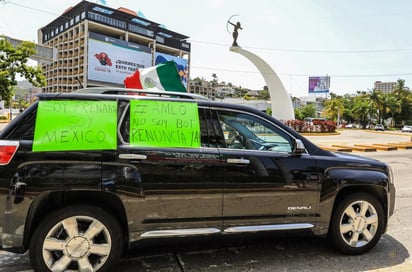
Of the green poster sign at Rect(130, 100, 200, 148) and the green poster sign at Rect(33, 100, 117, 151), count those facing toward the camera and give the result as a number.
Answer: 2

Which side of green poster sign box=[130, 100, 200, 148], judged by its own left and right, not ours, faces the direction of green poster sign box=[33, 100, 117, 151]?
right

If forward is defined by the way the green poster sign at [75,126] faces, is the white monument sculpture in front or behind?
behind

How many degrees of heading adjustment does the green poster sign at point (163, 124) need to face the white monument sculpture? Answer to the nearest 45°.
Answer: approximately 180°

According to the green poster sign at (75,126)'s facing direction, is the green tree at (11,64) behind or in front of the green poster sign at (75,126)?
behind

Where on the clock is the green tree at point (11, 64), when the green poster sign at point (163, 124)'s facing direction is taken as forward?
The green tree is roughly at 5 o'clock from the green poster sign.

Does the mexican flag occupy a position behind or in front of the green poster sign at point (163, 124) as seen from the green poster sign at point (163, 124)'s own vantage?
behind

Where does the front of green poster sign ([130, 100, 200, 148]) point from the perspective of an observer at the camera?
facing the viewer

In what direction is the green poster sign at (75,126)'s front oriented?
toward the camera

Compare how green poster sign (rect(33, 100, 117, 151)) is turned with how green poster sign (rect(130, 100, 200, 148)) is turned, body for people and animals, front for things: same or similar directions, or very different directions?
same or similar directions
